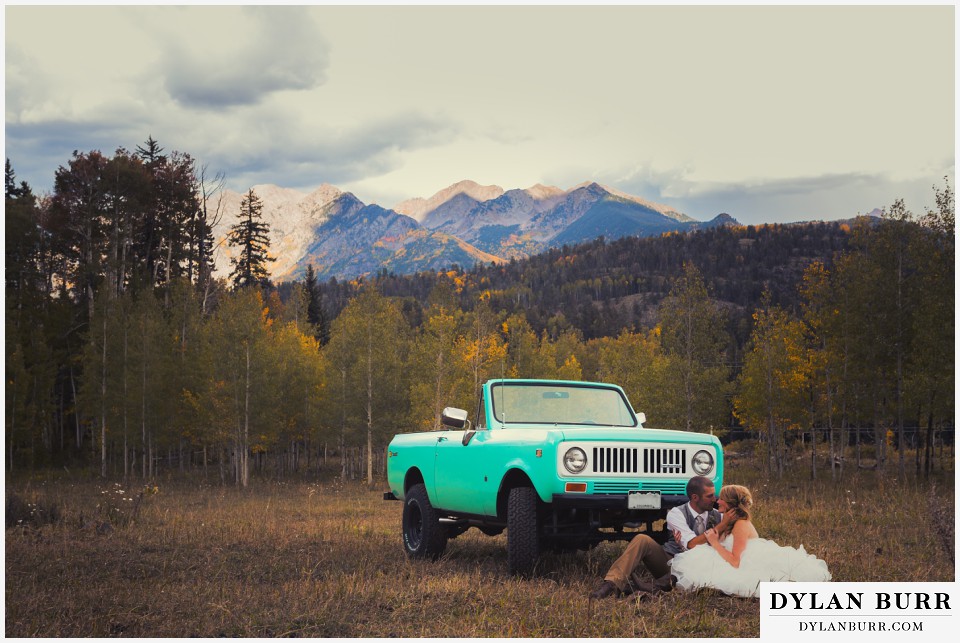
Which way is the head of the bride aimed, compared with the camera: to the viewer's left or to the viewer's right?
to the viewer's left

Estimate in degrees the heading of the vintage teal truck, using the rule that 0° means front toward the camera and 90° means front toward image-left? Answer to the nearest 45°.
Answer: approximately 315°

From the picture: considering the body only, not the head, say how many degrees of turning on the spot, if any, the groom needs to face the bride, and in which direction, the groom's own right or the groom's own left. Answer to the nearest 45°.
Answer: approximately 45° to the groom's own left

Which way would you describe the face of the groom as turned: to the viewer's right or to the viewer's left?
to the viewer's right

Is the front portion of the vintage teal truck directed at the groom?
yes

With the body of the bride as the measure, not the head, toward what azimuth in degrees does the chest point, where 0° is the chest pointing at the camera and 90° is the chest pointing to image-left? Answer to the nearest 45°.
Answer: approximately 90°

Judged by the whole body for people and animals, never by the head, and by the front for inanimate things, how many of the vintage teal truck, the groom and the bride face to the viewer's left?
1
